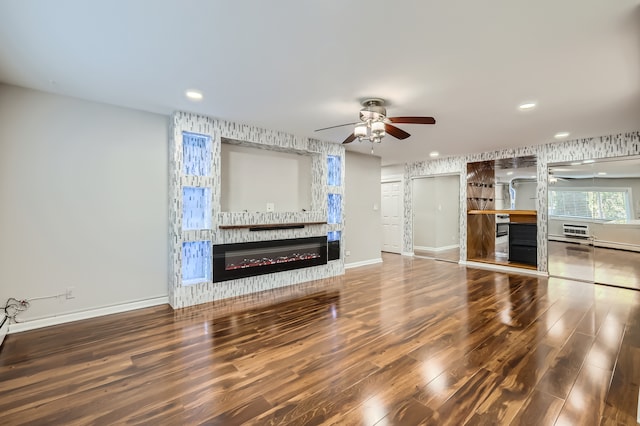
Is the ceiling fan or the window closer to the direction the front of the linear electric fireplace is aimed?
the ceiling fan

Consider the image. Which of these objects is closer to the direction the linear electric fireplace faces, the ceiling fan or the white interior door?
the ceiling fan

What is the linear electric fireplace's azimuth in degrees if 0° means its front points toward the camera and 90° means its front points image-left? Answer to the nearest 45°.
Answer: approximately 315°

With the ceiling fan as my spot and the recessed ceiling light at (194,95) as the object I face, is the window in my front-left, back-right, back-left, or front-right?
back-right

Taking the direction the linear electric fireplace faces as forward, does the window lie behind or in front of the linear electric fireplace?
in front

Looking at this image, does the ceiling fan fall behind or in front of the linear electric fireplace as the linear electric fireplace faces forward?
in front

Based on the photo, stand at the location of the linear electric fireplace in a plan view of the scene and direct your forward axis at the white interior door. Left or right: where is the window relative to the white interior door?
right

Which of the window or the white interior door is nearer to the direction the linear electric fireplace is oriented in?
the window

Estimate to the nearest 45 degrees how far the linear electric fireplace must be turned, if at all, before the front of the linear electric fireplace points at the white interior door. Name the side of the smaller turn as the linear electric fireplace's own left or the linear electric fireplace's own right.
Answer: approximately 90° to the linear electric fireplace's own left
